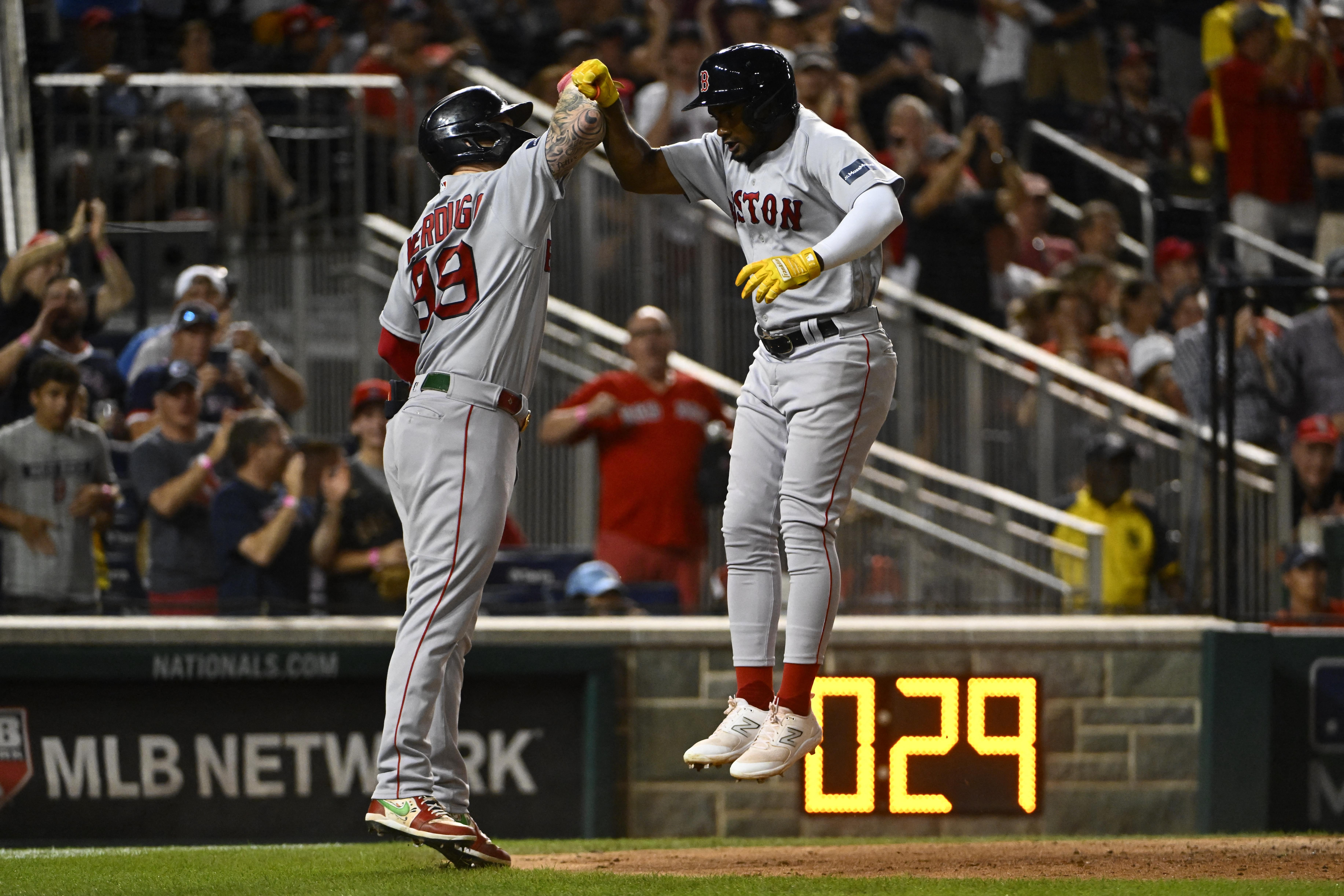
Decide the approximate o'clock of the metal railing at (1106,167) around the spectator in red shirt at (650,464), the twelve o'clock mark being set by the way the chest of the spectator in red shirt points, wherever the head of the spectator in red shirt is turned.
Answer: The metal railing is roughly at 7 o'clock from the spectator in red shirt.

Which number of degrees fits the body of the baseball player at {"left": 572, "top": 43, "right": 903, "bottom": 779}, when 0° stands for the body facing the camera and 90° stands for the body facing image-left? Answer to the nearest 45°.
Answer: approximately 45°

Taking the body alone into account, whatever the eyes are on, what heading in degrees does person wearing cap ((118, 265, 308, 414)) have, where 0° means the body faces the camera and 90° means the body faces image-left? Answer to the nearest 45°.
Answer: approximately 0°

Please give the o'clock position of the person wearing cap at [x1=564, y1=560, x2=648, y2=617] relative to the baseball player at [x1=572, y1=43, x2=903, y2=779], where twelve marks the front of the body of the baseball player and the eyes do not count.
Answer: The person wearing cap is roughly at 4 o'clock from the baseball player.

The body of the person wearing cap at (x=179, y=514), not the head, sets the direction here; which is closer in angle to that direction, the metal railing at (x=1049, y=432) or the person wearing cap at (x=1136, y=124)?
the metal railing

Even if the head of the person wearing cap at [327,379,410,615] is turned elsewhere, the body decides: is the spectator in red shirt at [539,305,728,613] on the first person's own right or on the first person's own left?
on the first person's own left

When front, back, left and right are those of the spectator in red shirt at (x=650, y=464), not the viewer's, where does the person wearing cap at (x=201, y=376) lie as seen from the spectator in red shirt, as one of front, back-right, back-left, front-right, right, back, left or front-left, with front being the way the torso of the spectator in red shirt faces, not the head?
right

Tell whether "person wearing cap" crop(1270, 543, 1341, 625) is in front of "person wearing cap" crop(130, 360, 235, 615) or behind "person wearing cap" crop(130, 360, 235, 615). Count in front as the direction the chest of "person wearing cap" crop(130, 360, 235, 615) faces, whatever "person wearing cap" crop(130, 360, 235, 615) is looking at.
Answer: in front
